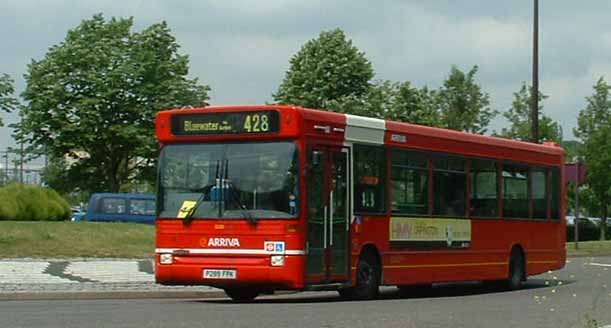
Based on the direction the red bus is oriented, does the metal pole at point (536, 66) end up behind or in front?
behind

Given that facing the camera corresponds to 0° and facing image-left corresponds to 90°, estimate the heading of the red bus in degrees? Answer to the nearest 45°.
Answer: approximately 45°

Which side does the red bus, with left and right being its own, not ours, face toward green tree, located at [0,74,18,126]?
right

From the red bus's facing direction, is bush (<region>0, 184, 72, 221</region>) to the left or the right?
on its right
